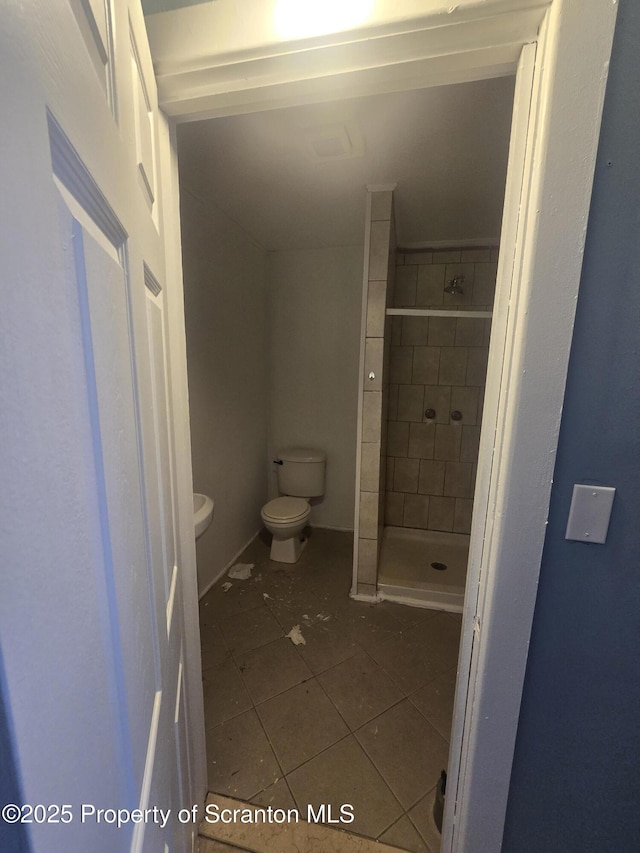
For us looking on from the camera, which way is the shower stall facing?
facing the viewer

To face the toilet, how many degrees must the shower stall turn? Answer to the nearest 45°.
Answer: approximately 90° to its right

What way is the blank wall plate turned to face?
toward the camera

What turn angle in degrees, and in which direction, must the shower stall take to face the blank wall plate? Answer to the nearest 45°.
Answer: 0° — it already faces it

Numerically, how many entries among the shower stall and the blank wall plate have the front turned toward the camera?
2

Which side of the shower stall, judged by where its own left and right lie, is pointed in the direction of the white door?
front

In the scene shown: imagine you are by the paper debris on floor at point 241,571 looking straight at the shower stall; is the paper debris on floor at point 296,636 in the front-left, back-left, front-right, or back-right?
front-right

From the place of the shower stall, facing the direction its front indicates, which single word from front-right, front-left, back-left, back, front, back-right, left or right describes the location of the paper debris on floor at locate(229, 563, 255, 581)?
front-right

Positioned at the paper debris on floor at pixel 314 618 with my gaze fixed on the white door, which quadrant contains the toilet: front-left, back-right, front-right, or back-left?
back-right

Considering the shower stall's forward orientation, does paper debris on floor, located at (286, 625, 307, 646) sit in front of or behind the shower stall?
in front

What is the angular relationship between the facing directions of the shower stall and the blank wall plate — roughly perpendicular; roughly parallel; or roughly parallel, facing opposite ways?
roughly parallel

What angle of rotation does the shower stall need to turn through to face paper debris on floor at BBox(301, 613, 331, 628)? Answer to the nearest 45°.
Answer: approximately 45° to its right

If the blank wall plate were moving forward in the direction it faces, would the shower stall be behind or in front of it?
behind

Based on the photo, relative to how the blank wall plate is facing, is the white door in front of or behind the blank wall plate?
in front

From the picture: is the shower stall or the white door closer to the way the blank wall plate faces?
the white door
